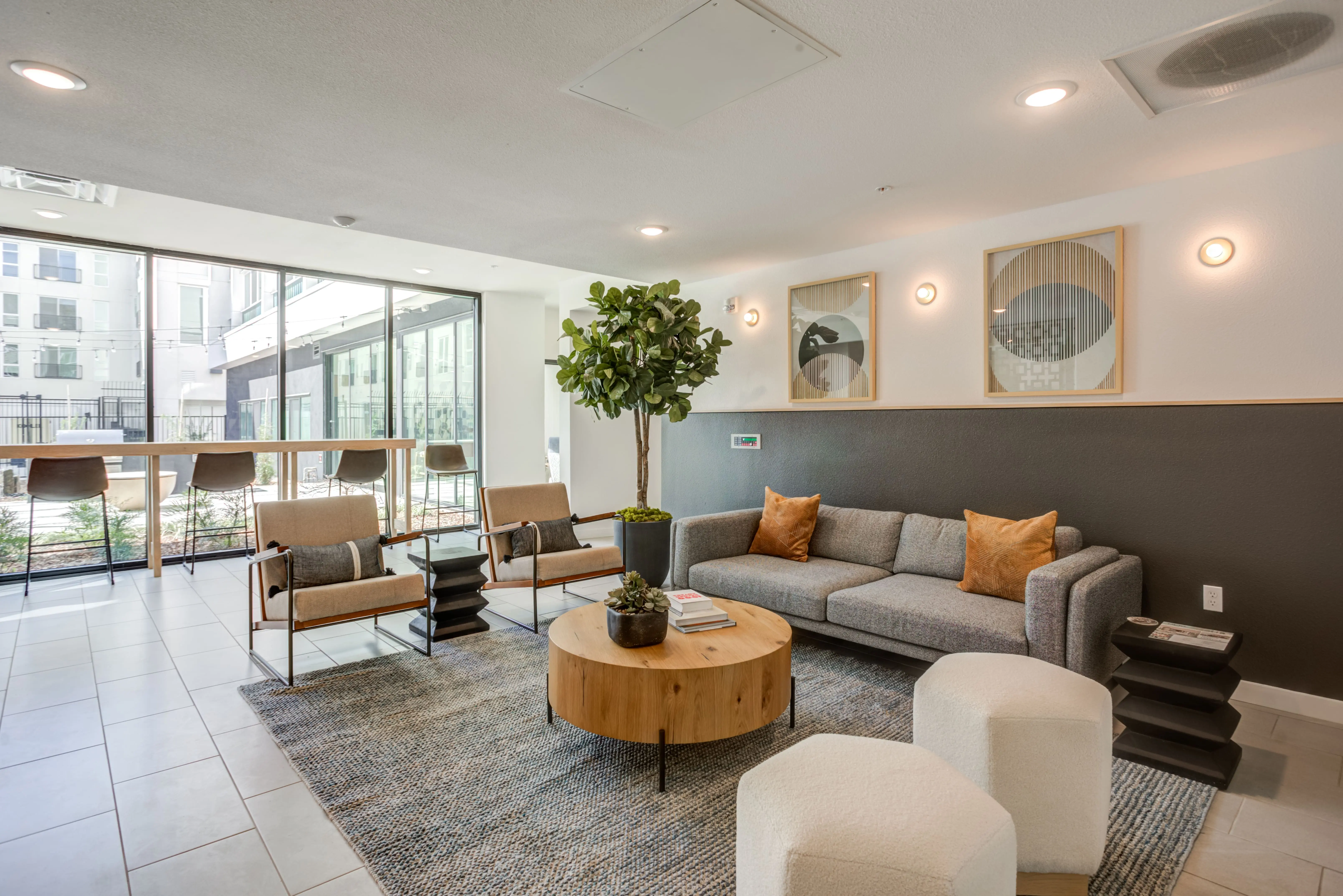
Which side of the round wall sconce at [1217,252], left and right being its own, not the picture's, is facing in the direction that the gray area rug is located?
front

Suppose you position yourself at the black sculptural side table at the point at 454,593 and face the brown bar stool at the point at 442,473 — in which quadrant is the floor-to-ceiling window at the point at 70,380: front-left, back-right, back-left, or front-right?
front-left

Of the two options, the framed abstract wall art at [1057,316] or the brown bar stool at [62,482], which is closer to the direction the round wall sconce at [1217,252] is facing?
the brown bar stool

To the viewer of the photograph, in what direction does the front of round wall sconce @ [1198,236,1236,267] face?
facing the viewer and to the left of the viewer

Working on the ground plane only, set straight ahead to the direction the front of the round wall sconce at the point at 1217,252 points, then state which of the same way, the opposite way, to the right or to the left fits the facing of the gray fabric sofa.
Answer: the same way

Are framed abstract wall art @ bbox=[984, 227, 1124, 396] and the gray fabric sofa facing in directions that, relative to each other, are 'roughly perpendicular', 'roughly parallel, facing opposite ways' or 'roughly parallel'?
roughly parallel

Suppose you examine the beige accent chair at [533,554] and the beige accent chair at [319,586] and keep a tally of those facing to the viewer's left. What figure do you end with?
0

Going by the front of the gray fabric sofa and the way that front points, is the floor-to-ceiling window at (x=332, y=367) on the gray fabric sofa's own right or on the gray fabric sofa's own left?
on the gray fabric sofa's own right

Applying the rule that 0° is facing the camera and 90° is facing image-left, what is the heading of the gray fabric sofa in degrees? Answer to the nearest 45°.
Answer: approximately 45°

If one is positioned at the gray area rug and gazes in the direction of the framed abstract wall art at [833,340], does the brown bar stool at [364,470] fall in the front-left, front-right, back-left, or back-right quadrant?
front-left

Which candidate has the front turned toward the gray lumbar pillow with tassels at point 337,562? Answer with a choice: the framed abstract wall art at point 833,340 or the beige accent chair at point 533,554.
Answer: the framed abstract wall art

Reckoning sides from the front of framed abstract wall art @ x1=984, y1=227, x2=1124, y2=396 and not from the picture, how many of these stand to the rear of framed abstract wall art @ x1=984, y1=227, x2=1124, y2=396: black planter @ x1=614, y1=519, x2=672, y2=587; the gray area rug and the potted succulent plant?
0

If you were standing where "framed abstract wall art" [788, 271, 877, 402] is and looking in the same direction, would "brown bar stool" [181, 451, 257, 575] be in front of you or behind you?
in front

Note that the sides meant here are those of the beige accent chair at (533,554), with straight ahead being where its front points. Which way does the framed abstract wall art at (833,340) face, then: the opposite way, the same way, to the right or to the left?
to the right

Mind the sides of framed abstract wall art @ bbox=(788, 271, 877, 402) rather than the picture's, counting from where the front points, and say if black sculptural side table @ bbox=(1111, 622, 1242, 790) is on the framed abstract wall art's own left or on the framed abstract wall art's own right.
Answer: on the framed abstract wall art's own left

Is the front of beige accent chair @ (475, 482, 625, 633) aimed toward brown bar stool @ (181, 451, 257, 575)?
no

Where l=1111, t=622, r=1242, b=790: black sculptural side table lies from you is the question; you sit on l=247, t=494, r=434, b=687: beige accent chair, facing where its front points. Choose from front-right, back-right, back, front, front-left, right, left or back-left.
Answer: front

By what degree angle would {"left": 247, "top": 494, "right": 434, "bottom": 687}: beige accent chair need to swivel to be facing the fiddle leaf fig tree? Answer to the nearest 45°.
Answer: approximately 45° to its left

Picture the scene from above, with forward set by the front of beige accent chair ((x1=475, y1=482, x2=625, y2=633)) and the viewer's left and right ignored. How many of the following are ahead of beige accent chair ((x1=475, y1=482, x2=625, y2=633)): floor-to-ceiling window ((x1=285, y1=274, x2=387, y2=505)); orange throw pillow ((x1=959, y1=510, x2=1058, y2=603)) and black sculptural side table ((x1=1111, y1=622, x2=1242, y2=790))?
2

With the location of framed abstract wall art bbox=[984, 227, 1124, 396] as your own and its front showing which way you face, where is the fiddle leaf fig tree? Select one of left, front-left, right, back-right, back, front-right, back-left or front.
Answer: front-right

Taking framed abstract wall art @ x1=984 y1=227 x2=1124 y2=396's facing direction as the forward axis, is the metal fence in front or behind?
in front
